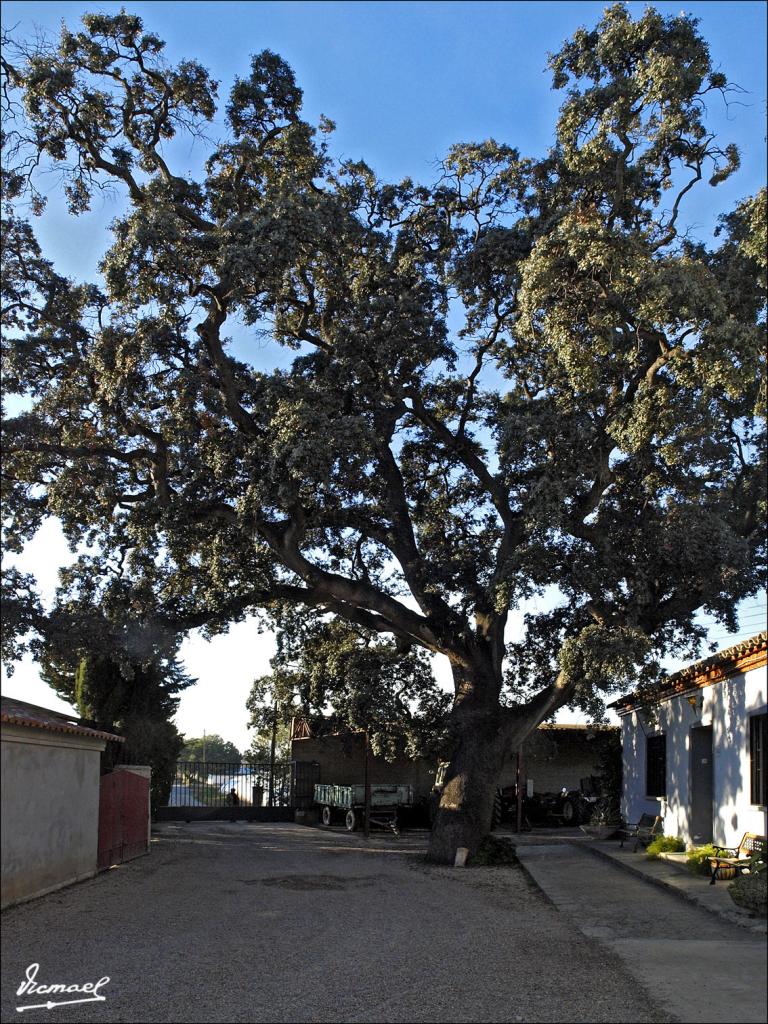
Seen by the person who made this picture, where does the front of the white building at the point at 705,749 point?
facing the viewer and to the left of the viewer

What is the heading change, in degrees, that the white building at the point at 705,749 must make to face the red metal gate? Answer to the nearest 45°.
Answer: approximately 45° to its right

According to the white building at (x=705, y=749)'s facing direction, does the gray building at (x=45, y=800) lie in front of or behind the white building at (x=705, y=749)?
in front

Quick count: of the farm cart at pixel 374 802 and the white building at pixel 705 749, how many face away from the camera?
0

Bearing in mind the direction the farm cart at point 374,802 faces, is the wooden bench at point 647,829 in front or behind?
in front
